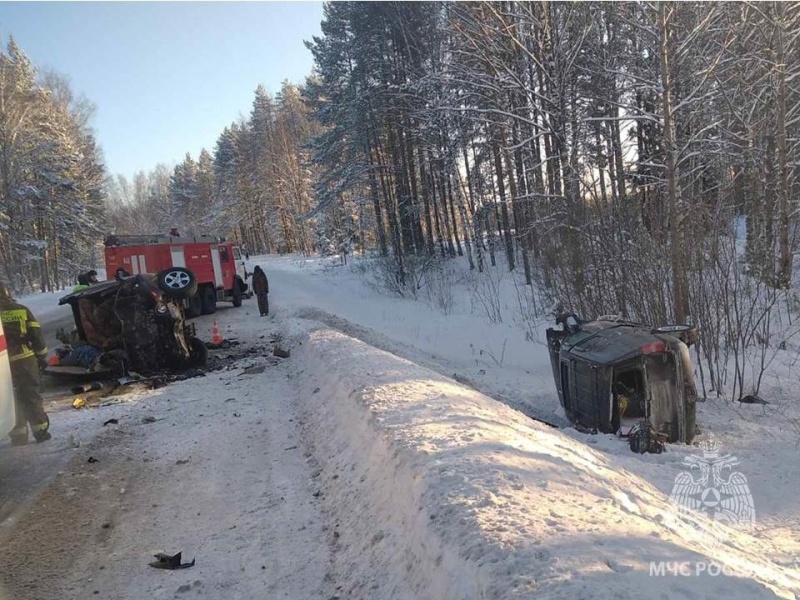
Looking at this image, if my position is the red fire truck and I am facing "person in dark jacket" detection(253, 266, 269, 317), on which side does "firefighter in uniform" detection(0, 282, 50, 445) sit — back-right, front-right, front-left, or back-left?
front-right

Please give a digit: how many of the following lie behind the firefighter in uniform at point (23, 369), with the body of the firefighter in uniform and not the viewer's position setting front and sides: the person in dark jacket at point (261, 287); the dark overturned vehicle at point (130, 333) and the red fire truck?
0

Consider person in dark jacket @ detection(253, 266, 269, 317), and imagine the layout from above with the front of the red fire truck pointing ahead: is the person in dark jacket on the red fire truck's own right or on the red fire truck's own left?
on the red fire truck's own right

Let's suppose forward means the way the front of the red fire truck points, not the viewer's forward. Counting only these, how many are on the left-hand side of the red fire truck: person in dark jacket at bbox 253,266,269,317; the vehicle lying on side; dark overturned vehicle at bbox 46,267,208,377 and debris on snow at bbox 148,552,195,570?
0

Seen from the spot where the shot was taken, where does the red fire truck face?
facing away from the viewer and to the right of the viewer

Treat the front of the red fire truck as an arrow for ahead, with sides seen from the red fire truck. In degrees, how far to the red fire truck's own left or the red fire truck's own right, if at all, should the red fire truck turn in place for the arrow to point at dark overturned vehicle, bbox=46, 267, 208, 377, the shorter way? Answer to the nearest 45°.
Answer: approximately 135° to the red fire truck's own right

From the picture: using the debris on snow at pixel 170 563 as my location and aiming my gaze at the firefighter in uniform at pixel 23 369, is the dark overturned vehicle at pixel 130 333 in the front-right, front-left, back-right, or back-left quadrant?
front-right

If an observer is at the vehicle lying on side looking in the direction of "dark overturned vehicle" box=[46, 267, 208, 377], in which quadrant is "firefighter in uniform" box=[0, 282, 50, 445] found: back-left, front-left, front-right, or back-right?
front-left

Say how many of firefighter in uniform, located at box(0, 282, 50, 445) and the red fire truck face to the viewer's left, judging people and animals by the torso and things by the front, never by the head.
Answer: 0

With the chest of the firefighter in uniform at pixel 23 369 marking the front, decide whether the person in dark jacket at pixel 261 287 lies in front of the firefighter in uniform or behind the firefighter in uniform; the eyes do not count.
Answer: in front

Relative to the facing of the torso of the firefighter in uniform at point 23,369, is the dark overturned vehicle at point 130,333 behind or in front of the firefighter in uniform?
in front
